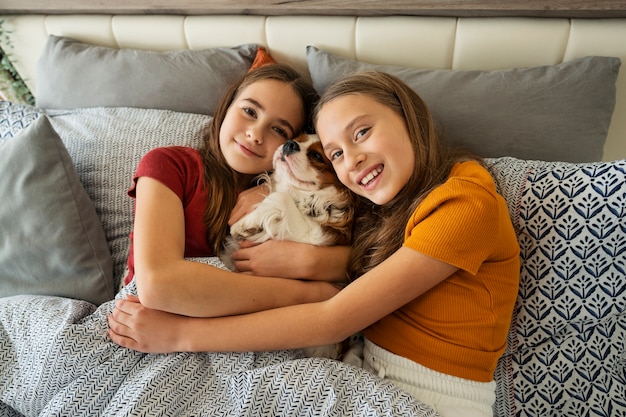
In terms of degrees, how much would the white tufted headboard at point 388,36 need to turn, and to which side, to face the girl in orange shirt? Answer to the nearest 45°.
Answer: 0° — it already faces them

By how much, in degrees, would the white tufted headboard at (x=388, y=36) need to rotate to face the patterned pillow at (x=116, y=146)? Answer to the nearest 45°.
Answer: approximately 90° to its right

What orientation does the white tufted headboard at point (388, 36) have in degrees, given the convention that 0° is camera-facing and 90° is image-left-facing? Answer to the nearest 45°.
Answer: approximately 0°
